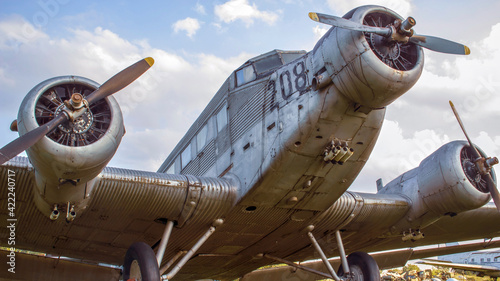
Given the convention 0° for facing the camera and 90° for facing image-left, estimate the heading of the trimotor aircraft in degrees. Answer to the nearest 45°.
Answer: approximately 315°
